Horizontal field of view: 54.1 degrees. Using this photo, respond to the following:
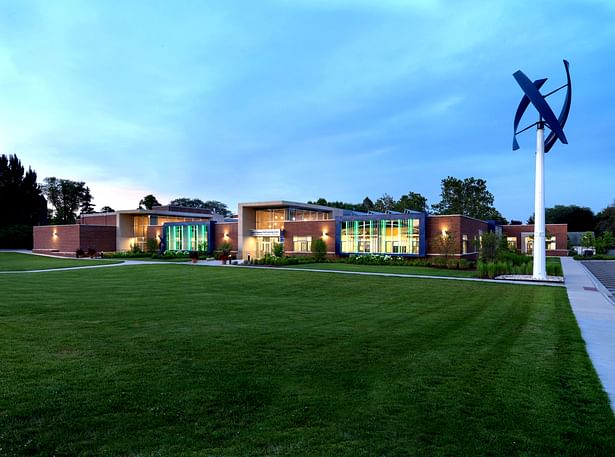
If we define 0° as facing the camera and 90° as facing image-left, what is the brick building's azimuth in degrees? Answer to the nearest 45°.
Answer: approximately 0°

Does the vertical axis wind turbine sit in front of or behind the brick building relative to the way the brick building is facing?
in front

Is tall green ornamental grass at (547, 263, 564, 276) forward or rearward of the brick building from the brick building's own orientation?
forward
